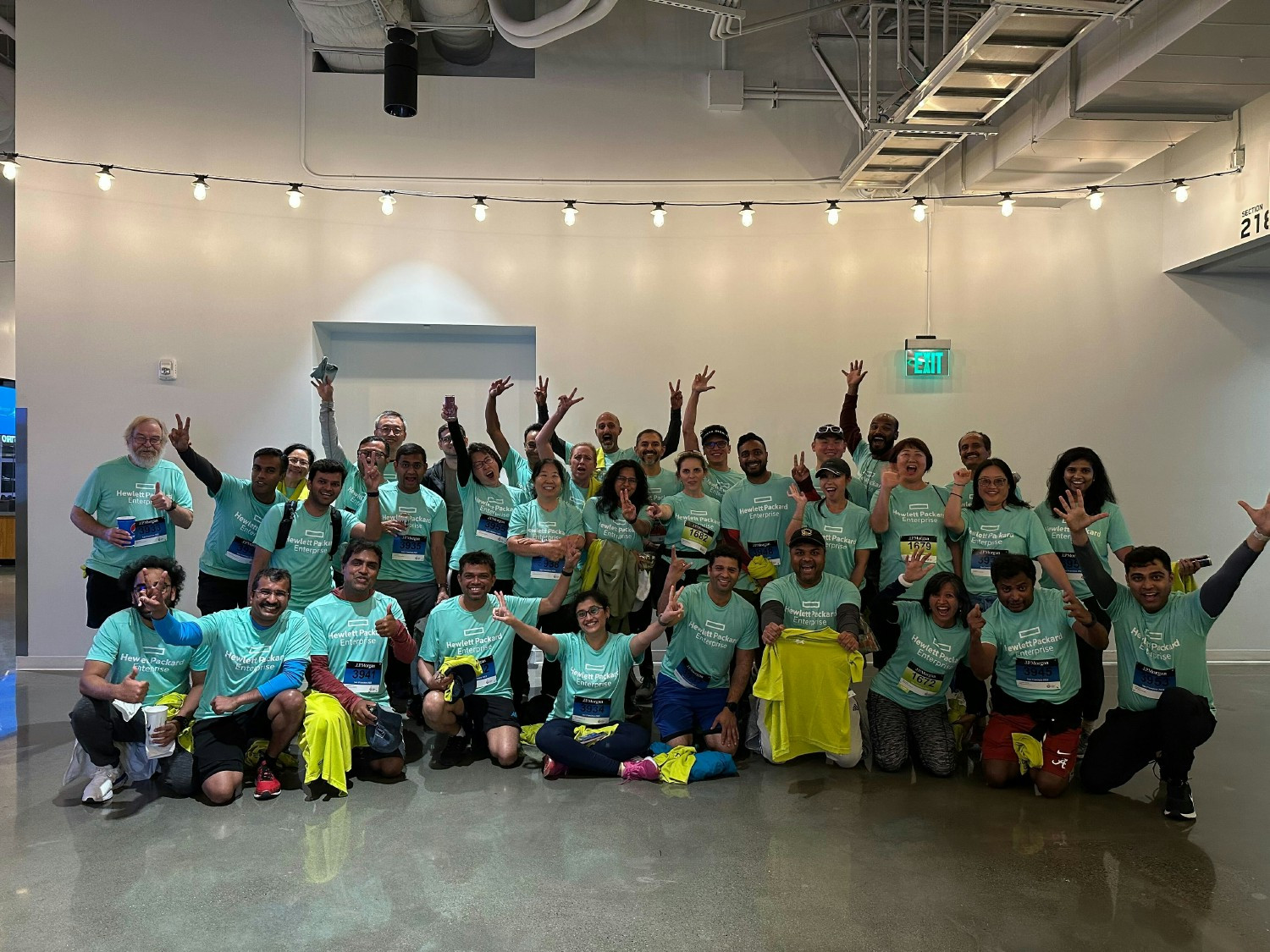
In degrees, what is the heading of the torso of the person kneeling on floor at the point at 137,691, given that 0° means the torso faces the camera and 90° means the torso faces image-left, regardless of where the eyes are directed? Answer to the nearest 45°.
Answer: approximately 0°

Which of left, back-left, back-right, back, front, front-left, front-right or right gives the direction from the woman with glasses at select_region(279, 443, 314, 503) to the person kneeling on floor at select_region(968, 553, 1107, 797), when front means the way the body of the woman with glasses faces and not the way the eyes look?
front-left

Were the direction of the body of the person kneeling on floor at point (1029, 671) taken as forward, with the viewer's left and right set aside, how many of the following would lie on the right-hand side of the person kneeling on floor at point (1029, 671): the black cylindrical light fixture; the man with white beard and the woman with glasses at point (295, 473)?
3

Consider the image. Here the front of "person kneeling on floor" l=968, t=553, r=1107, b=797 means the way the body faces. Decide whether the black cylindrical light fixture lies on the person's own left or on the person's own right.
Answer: on the person's own right

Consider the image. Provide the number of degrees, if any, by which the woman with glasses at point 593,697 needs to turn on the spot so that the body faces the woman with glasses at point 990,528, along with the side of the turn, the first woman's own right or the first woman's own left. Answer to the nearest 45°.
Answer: approximately 90° to the first woman's own left

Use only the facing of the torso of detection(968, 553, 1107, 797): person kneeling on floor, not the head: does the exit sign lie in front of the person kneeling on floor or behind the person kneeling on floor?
behind
